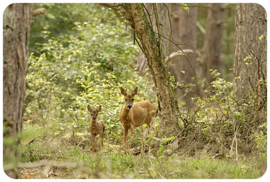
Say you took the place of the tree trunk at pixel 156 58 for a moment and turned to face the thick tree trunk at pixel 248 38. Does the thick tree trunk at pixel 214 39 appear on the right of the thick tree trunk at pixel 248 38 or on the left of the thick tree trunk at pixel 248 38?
left

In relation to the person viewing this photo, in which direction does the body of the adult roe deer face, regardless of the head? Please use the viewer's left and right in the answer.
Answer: facing the viewer and to the left of the viewer

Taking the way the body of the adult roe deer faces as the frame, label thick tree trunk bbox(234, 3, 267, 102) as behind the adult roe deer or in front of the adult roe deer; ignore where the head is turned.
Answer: behind

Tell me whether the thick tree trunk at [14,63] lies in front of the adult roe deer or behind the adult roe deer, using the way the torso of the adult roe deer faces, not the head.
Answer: in front

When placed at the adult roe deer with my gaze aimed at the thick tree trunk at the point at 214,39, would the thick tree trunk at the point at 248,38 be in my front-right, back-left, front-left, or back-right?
front-right

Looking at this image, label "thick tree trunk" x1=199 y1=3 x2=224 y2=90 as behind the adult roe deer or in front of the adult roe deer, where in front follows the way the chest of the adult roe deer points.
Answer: behind
